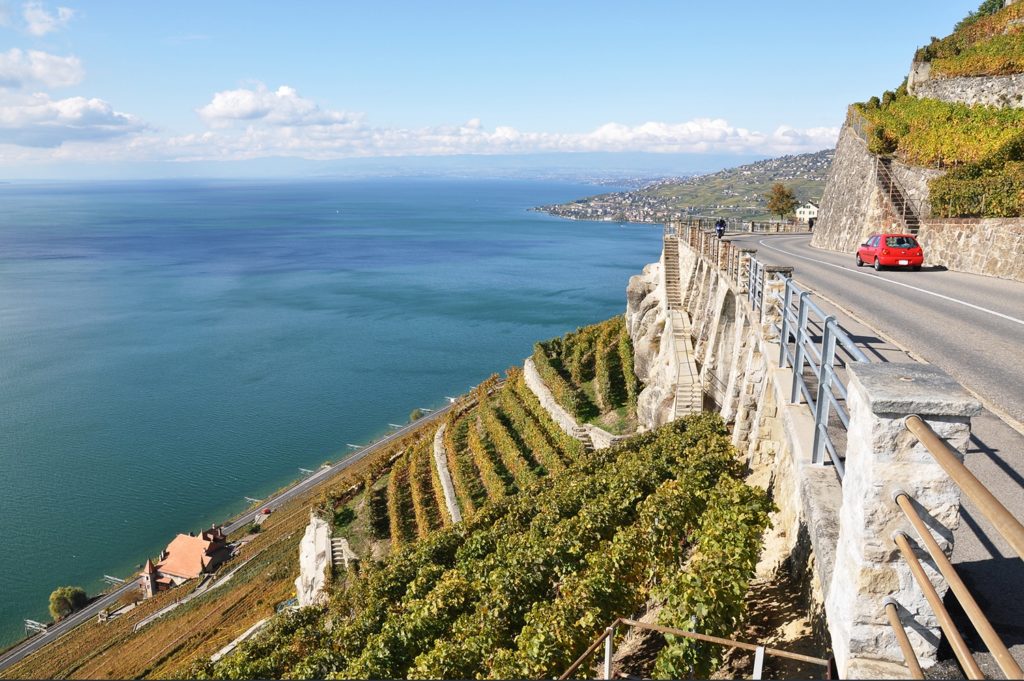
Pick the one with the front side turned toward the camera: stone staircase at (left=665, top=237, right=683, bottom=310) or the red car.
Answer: the stone staircase

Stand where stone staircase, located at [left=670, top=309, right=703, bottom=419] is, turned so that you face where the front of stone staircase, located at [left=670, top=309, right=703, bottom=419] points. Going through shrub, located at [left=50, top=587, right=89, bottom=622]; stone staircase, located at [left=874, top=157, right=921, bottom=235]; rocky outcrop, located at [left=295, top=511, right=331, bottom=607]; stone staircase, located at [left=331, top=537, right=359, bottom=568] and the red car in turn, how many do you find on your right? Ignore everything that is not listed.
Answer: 3

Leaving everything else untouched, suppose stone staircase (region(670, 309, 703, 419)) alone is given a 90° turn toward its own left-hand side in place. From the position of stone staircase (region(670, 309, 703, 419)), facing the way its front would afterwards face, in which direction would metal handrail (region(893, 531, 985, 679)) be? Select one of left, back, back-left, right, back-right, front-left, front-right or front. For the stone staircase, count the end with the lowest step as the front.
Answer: right

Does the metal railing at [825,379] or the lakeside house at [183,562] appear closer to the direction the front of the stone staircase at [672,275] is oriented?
the metal railing

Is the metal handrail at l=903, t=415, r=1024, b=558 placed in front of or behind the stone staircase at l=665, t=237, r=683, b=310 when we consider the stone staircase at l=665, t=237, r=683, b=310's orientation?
in front

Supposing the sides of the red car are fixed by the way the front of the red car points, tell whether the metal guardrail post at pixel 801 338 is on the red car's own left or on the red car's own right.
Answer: on the red car's own left

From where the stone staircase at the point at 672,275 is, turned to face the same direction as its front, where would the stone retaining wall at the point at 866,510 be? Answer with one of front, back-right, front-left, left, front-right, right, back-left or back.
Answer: front

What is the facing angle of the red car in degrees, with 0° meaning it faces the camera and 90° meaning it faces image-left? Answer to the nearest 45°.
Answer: approximately 135°

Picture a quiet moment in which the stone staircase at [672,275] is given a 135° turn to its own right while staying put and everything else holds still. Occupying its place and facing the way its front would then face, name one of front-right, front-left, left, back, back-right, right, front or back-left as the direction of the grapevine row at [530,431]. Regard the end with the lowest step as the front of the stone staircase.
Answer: left

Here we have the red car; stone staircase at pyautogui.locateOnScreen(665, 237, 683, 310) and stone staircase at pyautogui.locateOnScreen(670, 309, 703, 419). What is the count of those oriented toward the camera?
2

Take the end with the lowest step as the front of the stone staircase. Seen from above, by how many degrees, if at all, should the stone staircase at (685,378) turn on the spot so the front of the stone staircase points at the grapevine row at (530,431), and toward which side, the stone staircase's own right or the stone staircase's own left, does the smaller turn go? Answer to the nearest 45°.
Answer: approximately 135° to the stone staircase's own right

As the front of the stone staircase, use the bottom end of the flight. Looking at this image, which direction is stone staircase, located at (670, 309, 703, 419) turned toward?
toward the camera

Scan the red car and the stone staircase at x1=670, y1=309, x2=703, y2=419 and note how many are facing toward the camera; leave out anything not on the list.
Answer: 1

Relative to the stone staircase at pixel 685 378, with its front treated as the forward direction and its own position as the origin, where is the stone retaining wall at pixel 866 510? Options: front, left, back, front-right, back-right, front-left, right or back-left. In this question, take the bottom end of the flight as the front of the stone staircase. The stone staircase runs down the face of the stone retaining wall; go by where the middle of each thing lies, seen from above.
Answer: front

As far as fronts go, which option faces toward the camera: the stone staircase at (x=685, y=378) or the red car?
the stone staircase

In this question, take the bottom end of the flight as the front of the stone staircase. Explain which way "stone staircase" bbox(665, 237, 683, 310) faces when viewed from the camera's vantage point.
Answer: facing the viewer

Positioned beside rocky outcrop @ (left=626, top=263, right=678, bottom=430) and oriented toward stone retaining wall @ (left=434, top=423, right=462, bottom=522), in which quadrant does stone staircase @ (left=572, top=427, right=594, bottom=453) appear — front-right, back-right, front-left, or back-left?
front-left

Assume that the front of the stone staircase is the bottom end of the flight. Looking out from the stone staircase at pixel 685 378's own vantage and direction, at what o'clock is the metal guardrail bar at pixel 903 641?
The metal guardrail bar is roughly at 12 o'clock from the stone staircase.
